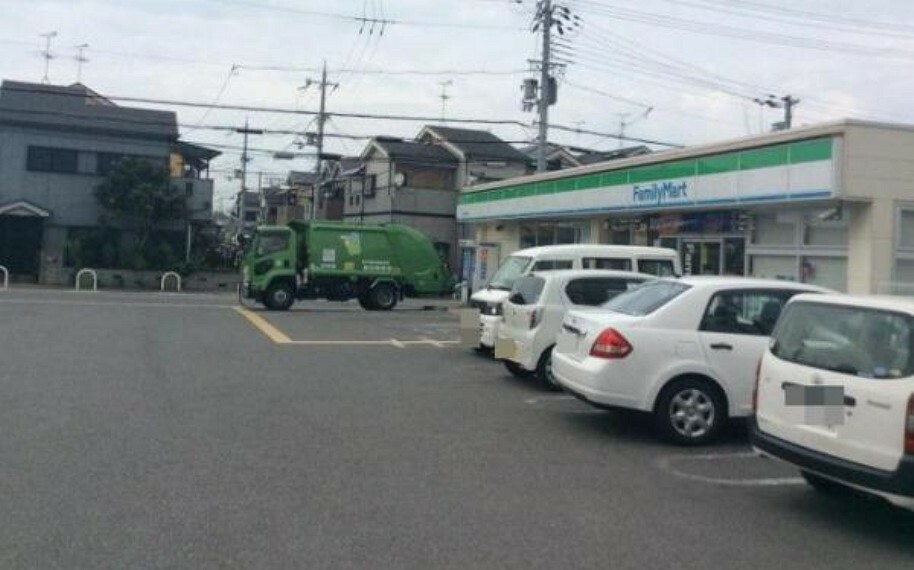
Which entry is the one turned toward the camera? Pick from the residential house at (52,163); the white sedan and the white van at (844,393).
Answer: the residential house

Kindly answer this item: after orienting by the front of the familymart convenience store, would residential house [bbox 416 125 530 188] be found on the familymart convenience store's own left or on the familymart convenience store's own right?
on the familymart convenience store's own right

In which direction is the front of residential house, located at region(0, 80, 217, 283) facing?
toward the camera

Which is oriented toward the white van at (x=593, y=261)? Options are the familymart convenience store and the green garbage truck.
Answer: the familymart convenience store

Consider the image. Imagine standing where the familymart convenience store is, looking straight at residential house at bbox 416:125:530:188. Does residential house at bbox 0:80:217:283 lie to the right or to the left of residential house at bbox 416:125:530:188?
left

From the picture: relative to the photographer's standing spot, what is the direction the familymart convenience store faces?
facing the viewer and to the left of the viewer

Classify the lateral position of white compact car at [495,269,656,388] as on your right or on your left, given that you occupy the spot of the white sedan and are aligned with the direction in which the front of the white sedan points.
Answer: on your left

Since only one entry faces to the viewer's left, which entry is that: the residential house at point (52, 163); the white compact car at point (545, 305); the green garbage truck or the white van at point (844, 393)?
the green garbage truck

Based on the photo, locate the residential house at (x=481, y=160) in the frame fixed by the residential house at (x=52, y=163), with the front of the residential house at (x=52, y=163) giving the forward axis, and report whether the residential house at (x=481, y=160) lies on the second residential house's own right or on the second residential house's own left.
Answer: on the second residential house's own left

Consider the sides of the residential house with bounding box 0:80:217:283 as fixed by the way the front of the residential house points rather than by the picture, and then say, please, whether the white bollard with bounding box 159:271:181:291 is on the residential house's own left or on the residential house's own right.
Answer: on the residential house's own left

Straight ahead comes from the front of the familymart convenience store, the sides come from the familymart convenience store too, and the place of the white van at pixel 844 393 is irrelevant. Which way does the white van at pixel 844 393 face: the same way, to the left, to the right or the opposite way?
the opposite way

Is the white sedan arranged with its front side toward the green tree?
no

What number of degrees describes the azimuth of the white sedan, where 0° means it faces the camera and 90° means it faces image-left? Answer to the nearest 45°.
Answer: approximately 225°

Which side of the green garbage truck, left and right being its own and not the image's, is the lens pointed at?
left

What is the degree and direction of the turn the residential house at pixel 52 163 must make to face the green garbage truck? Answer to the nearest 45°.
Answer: approximately 45° to its left

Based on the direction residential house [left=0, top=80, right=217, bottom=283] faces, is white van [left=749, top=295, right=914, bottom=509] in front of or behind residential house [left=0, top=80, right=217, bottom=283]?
in front

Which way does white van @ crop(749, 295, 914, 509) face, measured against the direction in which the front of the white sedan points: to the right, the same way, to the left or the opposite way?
the same way
